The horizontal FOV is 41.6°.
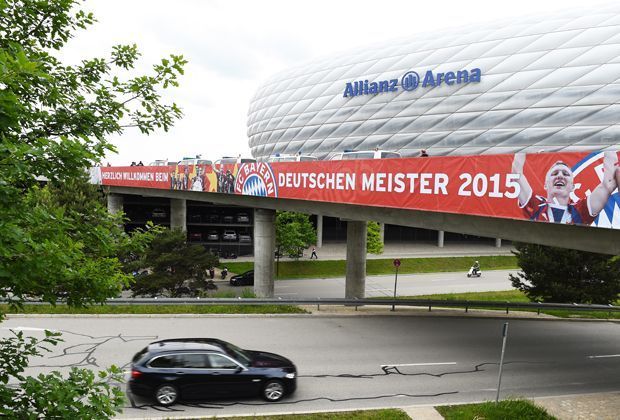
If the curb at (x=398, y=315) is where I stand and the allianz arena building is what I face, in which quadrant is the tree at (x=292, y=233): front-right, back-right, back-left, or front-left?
front-left

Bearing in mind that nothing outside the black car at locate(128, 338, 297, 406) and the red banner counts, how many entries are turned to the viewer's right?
1

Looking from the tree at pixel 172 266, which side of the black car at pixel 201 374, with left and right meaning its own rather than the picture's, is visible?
left

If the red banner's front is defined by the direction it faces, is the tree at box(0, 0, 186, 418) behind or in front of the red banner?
in front

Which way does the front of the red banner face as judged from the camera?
facing the viewer and to the left of the viewer

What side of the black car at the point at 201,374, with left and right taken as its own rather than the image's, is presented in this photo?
right

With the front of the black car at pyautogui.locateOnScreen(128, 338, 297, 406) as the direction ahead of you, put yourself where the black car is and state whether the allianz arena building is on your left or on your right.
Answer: on your left

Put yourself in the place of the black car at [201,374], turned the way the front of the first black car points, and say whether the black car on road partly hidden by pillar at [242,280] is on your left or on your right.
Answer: on your left

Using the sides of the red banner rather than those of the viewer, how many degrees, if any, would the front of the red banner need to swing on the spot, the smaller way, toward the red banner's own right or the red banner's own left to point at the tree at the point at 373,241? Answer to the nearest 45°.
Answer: approximately 135° to the red banner's own right

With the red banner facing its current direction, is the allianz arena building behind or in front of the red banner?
behind
